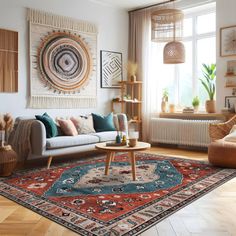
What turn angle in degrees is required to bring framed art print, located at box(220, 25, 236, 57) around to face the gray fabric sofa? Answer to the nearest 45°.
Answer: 0° — it already faces it

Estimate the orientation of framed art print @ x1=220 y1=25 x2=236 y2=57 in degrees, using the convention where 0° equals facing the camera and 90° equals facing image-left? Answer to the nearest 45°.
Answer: approximately 45°

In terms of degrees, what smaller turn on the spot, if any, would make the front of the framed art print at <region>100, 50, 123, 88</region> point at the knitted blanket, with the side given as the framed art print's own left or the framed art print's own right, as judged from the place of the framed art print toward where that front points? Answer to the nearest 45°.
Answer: approximately 90° to the framed art print's own right

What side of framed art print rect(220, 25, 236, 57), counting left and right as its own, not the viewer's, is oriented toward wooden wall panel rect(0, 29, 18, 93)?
front

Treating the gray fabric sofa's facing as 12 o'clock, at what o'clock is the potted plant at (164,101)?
The potted plant is roughly at 9 o'clock from the gray fabric sofa.

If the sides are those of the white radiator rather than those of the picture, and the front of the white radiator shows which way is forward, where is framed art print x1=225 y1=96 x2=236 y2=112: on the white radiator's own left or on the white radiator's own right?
on the white radiator's own left

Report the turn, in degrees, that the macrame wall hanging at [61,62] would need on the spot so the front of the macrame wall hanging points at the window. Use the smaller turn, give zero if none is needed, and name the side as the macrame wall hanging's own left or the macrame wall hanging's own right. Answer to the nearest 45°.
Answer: approximately 45° to the macrame wall hanging's own left

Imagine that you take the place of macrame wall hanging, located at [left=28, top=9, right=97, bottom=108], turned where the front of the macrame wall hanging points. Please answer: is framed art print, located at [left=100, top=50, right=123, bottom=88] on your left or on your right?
on your left

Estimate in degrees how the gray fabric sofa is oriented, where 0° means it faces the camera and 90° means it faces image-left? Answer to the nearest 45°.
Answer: approximately 315°
